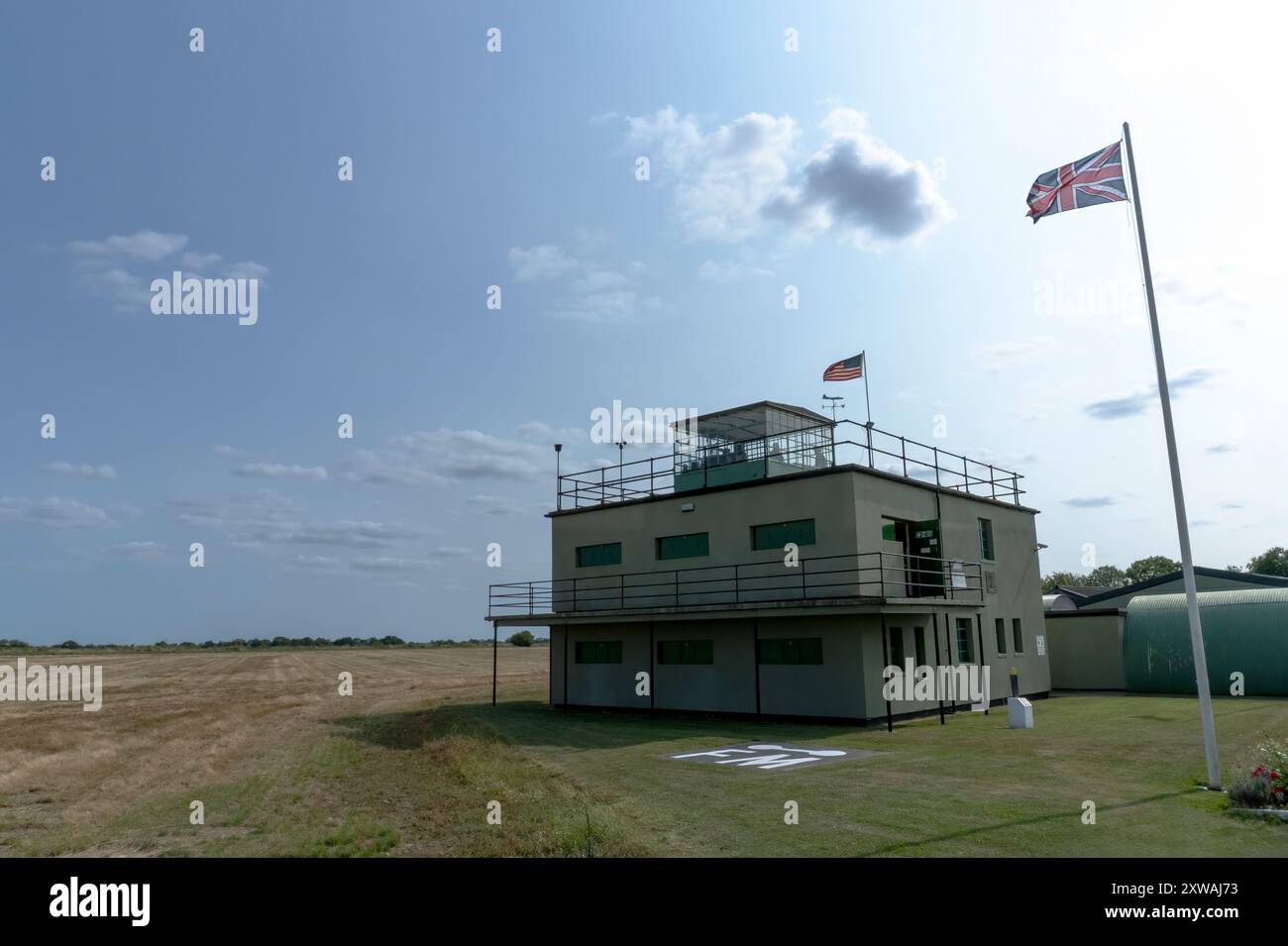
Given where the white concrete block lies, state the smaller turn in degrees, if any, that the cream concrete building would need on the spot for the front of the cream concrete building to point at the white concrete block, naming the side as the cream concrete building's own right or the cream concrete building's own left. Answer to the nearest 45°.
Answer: approximately 90° to the cream concrete building's own left

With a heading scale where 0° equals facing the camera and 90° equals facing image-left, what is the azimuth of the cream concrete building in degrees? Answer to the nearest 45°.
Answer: approximately 45°

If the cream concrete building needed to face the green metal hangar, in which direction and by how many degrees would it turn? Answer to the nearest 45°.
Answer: approximately 180°

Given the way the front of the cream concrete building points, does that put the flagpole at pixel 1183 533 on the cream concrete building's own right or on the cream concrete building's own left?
on the cream concrete building's own left

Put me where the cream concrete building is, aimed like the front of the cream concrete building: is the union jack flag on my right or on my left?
on my left

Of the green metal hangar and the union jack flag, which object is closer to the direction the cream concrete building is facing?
the union jack flag
